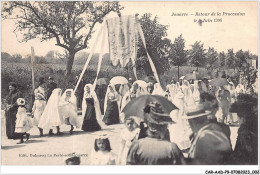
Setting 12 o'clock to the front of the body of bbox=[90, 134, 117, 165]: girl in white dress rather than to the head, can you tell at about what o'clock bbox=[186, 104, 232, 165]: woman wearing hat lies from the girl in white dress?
The woman wearing hat is roughly at 9 o'clock from the girl in white dress.

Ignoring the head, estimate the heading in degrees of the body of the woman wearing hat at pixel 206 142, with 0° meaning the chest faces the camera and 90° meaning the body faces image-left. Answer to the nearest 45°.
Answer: approximately 135°

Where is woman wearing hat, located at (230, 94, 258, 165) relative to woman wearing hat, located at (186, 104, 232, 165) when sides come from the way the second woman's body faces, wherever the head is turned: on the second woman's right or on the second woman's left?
on the second woman's right

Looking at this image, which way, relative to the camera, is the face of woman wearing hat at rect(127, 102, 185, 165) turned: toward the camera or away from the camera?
away from the camera

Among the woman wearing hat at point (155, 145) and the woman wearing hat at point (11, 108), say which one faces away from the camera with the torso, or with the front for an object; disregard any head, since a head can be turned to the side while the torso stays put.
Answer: the woman wearing hat at point (155, 145)

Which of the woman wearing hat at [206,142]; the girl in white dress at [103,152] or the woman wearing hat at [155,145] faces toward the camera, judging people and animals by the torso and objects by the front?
the girl in white dress

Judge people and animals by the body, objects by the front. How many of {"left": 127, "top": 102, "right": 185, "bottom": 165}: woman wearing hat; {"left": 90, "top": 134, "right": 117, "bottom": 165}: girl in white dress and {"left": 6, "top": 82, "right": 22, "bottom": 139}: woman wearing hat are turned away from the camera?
1

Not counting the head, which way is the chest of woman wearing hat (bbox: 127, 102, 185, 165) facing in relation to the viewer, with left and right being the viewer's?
facing away from the viewer

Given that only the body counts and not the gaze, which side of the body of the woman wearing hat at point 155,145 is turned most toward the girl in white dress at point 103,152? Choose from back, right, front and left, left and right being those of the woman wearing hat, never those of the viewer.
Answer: left

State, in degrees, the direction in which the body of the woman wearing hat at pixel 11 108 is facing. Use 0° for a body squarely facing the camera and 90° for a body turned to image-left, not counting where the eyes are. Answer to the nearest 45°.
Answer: approximately 45°
